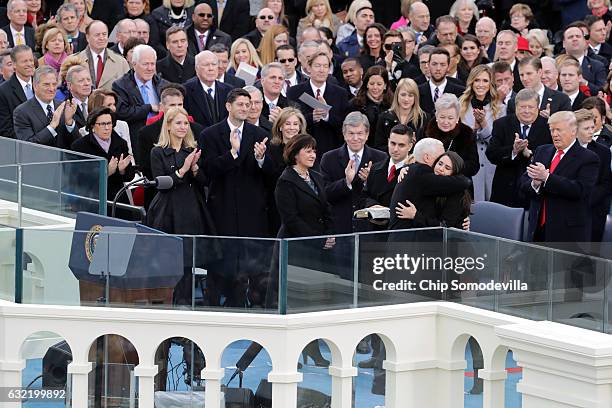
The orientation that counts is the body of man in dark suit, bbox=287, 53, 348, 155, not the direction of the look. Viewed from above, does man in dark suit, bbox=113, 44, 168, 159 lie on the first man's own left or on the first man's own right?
on the first man's own right

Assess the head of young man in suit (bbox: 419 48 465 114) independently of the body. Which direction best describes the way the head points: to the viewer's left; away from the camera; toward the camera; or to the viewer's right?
toward the camera

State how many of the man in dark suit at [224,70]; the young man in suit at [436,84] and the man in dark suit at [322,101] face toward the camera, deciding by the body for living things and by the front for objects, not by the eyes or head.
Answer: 3

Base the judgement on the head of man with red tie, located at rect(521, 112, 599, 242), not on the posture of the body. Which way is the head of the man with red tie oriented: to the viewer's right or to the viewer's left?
to the viewer's left

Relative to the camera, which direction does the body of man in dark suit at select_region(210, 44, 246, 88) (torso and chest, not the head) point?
toward the camera

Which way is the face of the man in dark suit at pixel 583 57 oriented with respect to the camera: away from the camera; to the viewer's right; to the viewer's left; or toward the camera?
toward the camera

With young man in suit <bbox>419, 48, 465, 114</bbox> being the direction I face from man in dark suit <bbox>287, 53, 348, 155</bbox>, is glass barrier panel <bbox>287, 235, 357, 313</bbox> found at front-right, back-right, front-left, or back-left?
back-right

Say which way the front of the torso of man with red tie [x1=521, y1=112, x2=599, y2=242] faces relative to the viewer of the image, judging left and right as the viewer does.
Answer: facing the viewer and to the left of the viewer

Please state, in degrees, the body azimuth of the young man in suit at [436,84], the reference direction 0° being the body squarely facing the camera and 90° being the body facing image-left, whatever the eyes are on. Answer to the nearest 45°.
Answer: approximately 0°

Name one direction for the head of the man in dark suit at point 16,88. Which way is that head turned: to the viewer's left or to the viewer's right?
to the viewer's right

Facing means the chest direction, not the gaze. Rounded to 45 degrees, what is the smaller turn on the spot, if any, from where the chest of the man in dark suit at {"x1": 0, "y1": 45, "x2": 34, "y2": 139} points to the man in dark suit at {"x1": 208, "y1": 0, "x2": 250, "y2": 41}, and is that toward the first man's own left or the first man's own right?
approximately 90° to the first man's own left

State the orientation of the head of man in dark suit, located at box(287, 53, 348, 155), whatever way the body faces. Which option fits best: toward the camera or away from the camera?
toward the camera

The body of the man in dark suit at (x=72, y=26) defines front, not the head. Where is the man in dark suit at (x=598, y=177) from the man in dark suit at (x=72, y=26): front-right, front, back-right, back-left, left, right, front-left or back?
front

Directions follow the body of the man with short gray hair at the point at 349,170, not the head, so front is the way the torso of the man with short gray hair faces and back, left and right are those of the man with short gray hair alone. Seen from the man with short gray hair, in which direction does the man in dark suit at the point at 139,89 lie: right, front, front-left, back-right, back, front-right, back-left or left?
back-right

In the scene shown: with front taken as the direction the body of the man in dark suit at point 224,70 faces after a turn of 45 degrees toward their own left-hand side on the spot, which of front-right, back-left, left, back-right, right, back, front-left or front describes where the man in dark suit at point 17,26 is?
back

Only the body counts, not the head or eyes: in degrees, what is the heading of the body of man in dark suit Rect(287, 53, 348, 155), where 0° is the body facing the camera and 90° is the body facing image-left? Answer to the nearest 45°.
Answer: approximately 0°

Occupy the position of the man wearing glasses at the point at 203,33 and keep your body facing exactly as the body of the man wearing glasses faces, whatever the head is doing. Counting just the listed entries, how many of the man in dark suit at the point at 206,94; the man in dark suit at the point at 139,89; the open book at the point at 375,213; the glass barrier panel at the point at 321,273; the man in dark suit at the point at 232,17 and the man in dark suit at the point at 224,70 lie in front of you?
5

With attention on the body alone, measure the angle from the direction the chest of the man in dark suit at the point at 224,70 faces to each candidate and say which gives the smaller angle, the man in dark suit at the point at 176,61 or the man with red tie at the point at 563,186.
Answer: the man with red tie

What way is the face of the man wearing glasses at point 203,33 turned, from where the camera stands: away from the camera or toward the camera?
toward the camera

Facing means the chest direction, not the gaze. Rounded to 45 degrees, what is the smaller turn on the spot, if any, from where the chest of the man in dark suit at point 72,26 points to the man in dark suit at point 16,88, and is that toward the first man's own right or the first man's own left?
approximately 45° to the first man's own right

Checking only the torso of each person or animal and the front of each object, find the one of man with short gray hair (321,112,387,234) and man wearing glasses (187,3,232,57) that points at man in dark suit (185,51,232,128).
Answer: the man wearing glasses
